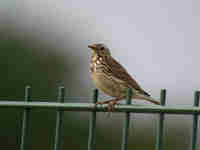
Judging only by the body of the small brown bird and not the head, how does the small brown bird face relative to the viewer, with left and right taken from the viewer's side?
facing to the left of the viewer
